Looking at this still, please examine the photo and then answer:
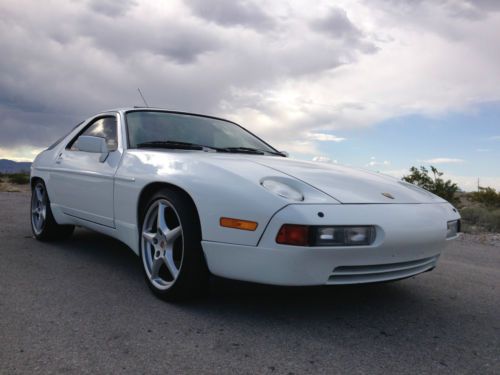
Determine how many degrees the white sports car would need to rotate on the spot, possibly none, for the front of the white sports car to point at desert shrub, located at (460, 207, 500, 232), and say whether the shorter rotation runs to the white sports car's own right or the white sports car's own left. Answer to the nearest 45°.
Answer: approximately 90° to the white sports car's own left

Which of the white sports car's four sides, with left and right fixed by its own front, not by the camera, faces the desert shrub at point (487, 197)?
left

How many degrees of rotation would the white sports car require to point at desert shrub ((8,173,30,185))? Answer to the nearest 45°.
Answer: approximately 180°

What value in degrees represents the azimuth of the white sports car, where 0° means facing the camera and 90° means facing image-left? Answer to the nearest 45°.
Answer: approximately 315°
